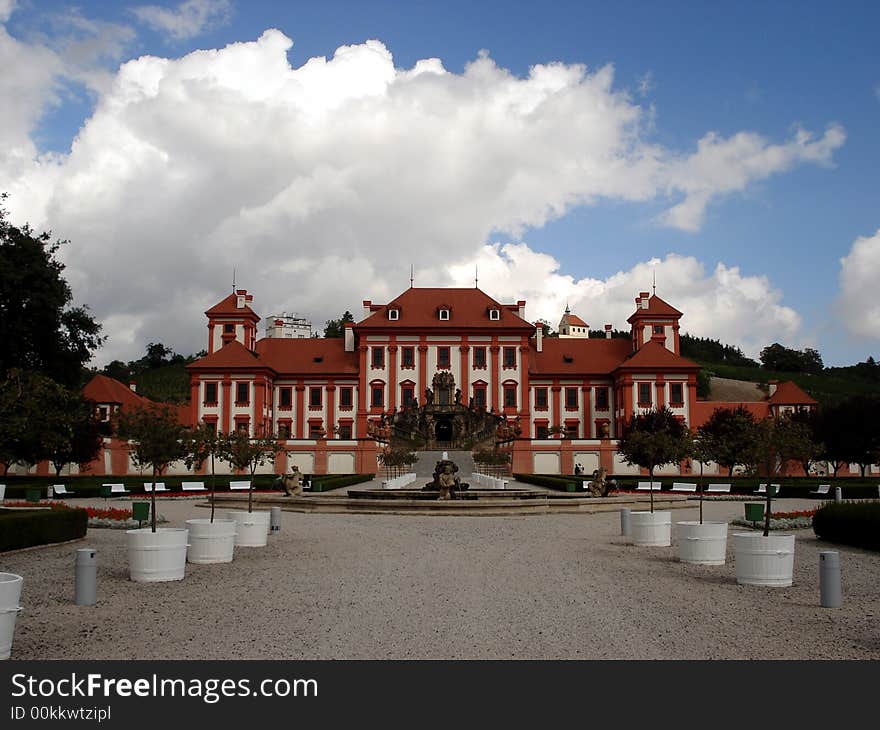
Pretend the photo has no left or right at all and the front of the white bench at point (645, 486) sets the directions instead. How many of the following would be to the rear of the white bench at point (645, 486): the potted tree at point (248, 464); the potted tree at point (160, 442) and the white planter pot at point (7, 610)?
0

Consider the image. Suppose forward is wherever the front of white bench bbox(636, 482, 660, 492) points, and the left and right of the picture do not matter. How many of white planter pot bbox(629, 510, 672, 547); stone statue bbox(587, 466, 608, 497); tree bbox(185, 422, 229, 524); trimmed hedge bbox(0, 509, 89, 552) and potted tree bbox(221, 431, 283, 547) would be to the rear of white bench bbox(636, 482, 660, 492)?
0

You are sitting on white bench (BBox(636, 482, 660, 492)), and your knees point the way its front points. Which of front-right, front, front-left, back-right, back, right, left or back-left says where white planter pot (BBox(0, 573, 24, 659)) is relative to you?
front

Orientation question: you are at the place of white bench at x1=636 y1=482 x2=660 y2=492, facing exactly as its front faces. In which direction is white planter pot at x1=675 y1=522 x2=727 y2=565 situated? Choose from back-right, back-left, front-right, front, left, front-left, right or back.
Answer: front

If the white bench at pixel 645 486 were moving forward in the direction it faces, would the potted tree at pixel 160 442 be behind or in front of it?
in front

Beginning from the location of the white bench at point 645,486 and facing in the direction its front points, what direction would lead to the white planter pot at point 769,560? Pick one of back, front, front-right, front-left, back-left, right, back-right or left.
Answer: front

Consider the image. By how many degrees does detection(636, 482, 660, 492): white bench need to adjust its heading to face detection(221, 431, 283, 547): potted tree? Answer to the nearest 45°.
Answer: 0° — it already faces it

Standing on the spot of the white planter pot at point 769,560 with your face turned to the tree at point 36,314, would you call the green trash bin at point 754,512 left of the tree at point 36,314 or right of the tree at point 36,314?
right

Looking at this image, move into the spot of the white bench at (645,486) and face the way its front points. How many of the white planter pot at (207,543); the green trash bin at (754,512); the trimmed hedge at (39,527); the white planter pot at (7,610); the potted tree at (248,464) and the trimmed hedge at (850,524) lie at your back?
0

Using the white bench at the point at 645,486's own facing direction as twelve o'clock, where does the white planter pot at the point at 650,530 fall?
The white planter pot is roughly at 12 o'clock from the white bench.

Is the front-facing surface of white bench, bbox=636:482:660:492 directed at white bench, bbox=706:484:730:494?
no

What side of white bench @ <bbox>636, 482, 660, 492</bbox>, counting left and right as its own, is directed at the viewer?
front

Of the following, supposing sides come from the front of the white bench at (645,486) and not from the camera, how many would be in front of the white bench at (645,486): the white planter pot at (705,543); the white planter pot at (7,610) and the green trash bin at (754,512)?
3

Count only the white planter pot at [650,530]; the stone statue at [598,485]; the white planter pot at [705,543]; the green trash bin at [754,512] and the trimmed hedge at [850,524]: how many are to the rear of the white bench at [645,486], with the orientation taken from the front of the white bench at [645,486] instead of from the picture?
0

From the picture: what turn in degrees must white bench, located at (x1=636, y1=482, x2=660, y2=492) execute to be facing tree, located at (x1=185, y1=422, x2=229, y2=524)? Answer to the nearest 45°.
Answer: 0° — it already faces it

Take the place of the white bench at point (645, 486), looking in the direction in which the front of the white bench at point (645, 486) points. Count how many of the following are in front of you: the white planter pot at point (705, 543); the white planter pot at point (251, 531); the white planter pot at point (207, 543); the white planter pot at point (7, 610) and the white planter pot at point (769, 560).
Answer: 5

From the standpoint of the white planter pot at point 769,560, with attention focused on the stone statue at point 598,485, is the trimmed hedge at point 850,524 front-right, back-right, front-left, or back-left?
front-right

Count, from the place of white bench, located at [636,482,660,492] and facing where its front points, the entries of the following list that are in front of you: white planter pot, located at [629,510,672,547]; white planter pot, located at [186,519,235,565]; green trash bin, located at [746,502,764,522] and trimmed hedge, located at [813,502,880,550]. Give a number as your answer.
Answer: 4

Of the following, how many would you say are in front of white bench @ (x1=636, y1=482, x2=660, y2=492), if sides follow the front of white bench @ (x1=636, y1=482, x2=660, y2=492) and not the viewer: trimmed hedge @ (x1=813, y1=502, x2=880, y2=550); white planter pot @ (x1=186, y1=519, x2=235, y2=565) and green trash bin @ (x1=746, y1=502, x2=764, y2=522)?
3
